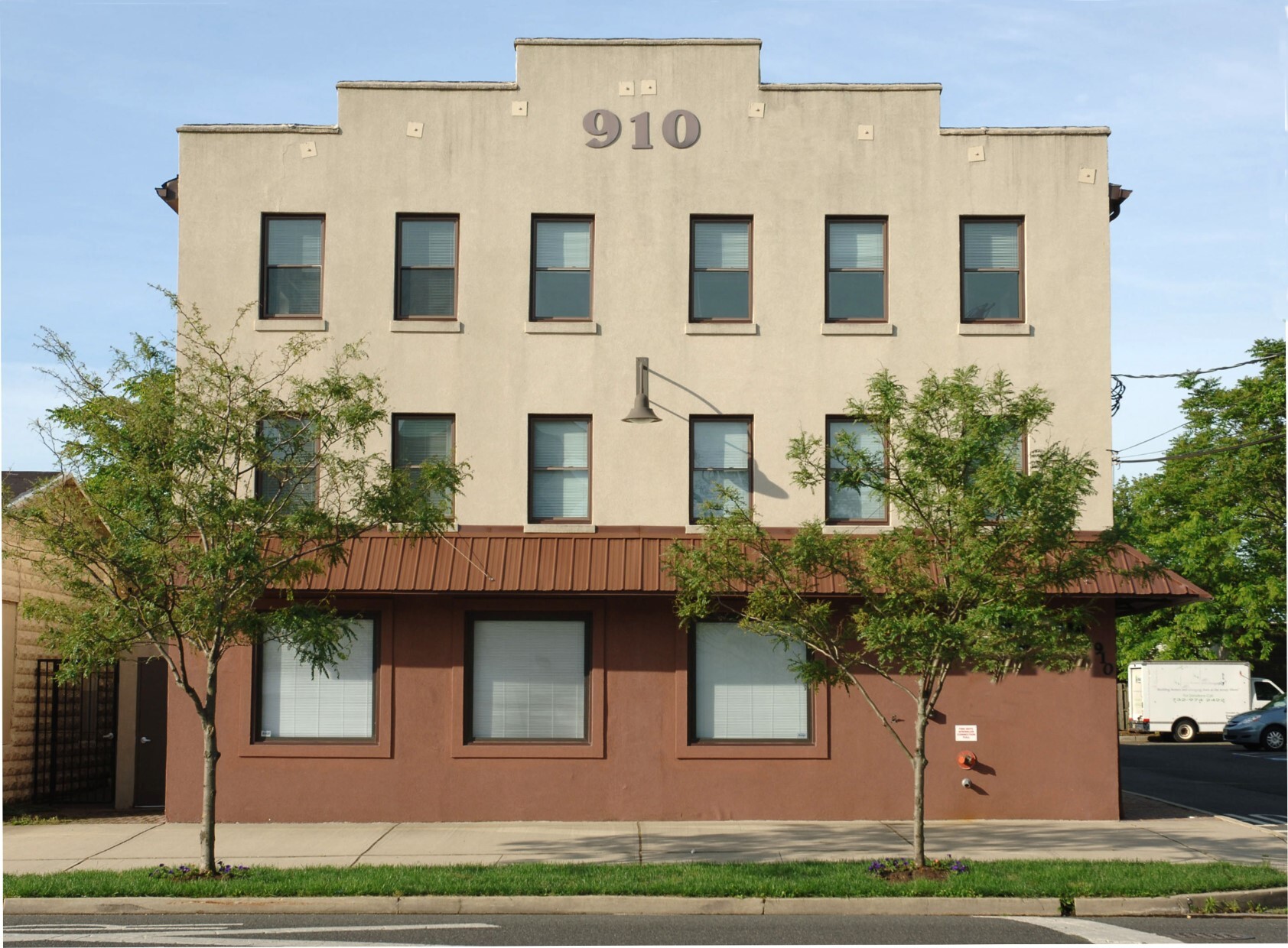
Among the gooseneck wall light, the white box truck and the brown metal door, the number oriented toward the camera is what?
2

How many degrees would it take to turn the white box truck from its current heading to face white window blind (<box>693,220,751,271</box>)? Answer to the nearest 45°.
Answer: approximately 90° to its right

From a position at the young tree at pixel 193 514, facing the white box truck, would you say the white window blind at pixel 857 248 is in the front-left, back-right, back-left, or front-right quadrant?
front-right

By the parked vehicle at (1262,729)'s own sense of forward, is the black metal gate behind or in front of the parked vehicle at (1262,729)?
in front

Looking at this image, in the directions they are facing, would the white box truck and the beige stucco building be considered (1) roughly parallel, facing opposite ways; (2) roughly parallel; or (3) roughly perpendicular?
roughly perpendicular

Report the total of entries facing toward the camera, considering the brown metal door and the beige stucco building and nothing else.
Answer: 2

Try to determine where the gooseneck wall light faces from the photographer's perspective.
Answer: facing the viewer

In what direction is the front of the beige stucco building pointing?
toward the camera

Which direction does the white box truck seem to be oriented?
to the viewer's right

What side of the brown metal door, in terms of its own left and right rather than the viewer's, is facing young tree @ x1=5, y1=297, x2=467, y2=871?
front

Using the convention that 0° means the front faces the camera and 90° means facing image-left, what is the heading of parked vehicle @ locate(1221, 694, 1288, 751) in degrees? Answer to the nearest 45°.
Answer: approximately 45°

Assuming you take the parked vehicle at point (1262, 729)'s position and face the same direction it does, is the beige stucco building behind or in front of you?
in front

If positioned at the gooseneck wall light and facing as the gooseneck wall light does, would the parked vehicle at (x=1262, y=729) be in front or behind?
behind

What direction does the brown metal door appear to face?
toward the camera

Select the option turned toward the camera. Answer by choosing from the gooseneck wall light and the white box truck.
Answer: the gooseneck wall light
